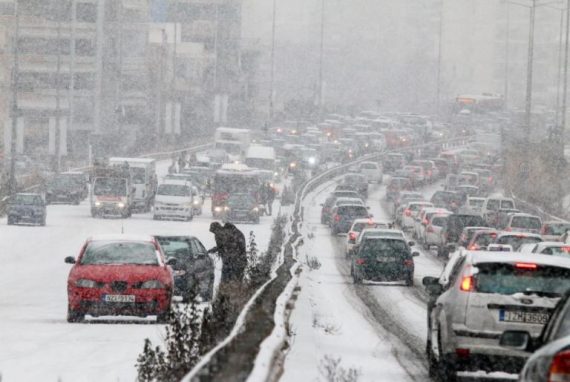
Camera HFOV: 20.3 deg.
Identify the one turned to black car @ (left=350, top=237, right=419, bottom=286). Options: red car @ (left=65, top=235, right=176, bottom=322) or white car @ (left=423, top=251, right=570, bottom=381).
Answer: the white car

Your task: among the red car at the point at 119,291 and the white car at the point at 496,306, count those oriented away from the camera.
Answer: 1

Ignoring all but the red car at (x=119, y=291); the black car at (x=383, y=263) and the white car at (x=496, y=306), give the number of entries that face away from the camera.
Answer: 2

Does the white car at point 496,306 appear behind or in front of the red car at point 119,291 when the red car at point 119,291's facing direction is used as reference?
in front

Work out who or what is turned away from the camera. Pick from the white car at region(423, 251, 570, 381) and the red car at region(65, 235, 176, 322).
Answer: the white car

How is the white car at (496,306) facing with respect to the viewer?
away from the camera

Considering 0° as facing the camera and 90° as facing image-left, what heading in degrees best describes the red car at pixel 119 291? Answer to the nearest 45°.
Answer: approximately 0°

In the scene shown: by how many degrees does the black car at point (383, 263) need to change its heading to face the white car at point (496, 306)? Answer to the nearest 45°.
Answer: approximately 180°

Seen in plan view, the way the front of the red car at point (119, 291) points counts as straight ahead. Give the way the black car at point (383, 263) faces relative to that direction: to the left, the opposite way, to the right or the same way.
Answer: the opposite way

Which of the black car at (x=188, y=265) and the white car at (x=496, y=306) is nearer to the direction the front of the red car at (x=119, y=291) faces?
the white car

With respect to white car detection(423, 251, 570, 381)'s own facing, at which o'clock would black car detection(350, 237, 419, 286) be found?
The black car is roughly at 12 o'clock from the white car.

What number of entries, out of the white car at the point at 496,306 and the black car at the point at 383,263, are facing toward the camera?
0

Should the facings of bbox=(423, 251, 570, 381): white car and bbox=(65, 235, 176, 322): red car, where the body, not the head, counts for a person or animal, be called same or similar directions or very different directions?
very different directions

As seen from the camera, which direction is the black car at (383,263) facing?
away from the camera

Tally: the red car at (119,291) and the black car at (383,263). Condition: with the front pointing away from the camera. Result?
1
